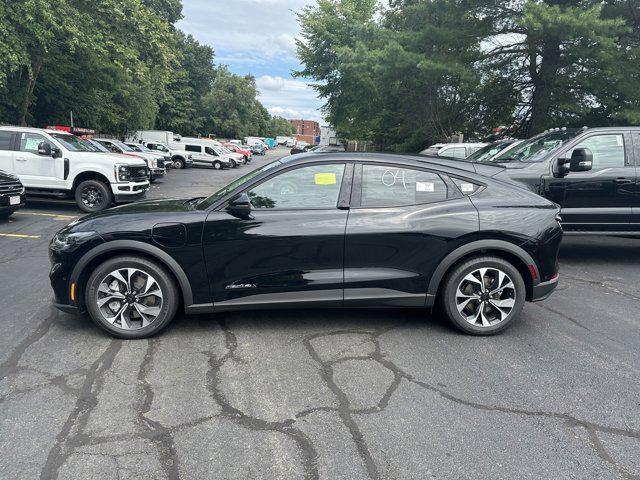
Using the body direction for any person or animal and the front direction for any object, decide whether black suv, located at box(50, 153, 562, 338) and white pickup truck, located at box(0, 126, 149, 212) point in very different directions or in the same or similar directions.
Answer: very different directions

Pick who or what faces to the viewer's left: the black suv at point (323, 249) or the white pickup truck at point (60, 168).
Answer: the black suv

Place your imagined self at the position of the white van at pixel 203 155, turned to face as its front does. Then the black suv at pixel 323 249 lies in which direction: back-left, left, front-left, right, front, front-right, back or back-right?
front-right

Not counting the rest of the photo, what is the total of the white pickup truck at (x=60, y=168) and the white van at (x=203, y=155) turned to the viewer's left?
0

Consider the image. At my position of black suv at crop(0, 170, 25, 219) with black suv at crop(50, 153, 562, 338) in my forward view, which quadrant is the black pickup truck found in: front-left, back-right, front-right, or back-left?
front-left

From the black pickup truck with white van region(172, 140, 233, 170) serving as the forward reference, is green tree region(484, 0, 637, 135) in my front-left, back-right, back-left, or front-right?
front-right

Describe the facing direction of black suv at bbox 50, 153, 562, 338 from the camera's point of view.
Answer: facing to the left of the viewer

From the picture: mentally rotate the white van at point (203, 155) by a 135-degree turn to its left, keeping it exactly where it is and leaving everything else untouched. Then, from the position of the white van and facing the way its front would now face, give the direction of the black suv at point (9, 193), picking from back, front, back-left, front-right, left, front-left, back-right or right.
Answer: back

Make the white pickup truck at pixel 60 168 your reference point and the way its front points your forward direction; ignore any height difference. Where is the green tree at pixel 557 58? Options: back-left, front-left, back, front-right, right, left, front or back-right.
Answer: front-left

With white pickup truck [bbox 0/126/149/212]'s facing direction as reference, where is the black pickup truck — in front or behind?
in front

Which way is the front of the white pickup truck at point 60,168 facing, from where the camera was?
facing the viewer and to the right of the viewer

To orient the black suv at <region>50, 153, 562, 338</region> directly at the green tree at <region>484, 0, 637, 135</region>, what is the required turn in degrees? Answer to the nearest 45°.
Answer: approximately 135° to its right
